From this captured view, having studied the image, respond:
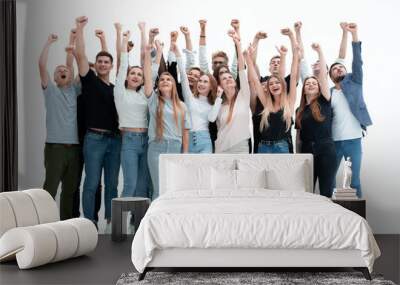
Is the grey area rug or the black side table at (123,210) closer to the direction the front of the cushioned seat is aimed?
the grey area rug

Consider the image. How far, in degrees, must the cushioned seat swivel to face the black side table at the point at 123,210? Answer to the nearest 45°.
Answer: approximately 90° to its left

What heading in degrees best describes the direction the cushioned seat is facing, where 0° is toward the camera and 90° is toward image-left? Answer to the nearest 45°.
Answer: approximately 315°

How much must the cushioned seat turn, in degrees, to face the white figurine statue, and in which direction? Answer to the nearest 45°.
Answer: approximately 45° to its left

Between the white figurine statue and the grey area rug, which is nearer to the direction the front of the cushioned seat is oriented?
the grey area rug
